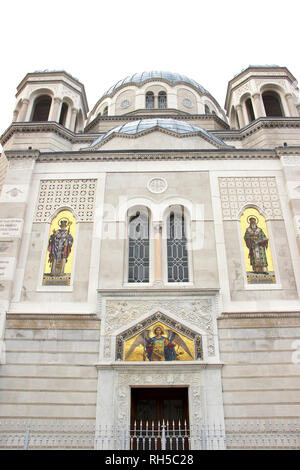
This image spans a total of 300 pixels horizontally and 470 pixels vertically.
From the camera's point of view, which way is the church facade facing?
toward the camera
